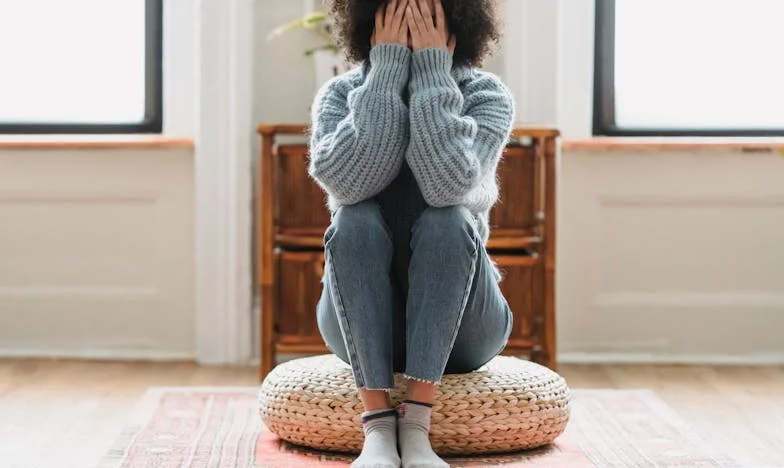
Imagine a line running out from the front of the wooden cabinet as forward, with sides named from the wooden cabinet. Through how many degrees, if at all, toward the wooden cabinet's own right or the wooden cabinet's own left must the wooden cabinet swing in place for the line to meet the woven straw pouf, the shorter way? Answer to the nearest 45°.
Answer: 0° — it already faces it

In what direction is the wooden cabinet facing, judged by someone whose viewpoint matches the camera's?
facing the viewer
